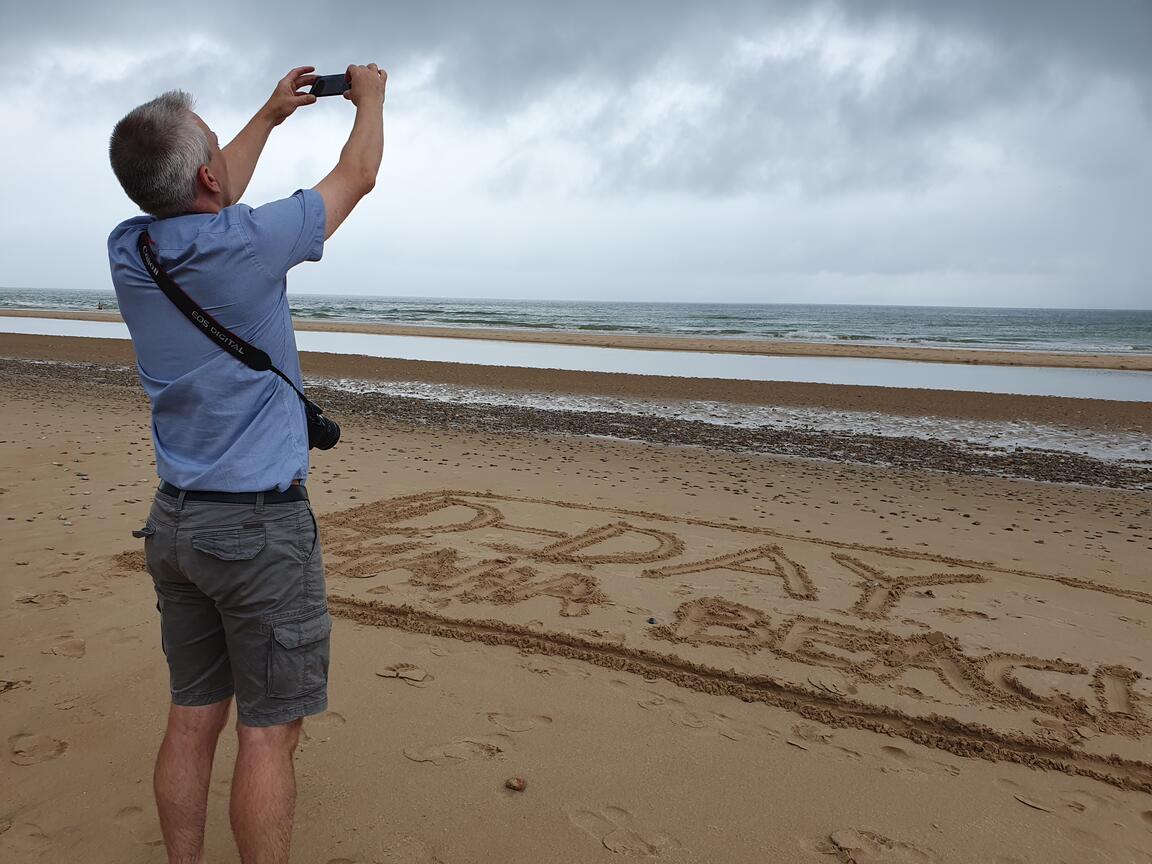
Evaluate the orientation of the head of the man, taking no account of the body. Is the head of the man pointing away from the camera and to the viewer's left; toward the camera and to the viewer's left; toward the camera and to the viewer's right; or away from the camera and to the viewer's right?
away from the camera and to the viewer's right

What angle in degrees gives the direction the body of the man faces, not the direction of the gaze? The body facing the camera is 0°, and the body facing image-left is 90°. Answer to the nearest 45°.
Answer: approximately 225°
